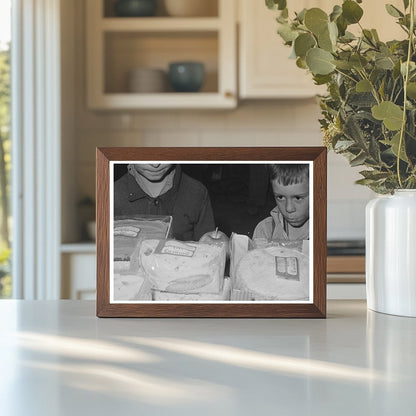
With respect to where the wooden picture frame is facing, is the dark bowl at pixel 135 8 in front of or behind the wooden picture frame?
behind

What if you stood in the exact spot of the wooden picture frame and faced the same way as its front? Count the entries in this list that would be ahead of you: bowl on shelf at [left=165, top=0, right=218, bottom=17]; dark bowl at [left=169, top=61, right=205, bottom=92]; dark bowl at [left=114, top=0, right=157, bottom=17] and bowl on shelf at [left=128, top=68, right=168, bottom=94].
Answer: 0

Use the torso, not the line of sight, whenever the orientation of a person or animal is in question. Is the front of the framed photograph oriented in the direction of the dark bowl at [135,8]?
no

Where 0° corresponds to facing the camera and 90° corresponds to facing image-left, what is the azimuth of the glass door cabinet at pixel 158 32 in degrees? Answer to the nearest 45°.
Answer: approximately 0°

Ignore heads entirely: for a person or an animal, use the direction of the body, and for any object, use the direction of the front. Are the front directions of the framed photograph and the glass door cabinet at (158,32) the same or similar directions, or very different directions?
same or similar directions

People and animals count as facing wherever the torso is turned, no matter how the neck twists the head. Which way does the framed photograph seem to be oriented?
toward the camera

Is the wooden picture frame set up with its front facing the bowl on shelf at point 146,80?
no

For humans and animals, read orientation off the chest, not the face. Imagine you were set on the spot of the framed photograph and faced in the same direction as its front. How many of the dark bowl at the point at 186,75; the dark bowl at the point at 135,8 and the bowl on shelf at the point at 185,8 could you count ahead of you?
0

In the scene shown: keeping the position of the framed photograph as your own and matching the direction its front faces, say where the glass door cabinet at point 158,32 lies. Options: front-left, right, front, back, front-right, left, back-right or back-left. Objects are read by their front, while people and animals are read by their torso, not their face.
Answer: back

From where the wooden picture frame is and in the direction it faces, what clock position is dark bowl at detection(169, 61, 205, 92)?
The dark bowl is roughly at 6 o'clock from the wooden picture frame.

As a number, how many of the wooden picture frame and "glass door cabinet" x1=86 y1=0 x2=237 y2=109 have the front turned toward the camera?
2

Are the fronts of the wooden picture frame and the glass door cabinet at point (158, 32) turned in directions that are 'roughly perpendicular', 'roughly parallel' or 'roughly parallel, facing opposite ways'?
roughly parallel

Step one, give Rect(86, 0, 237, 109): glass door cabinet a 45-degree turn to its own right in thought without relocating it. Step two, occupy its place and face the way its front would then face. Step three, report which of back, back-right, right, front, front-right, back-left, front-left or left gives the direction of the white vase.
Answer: front-left

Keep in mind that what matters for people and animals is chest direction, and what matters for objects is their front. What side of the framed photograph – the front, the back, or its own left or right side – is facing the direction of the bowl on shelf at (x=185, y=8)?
back
